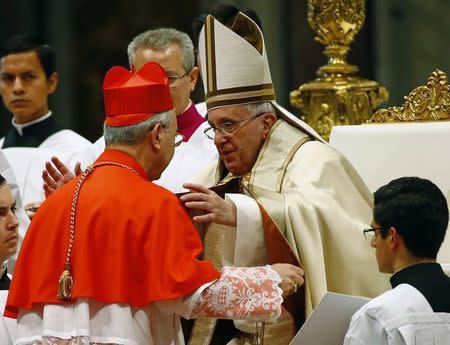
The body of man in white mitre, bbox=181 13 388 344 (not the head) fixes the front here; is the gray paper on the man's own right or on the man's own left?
on the man's own left

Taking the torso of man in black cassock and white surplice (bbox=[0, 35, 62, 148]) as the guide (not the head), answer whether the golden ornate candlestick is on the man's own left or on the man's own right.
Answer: on the man's own left

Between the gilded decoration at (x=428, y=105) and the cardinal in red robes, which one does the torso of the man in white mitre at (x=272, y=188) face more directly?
the cardinal in red robes

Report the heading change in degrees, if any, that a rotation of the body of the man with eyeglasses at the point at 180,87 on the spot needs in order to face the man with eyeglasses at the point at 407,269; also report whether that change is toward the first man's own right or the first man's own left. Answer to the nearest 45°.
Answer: approximately 45° to the first man's own left

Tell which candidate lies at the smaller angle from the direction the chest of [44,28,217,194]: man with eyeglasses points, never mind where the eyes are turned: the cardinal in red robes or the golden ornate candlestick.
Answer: the cardinal in red robes

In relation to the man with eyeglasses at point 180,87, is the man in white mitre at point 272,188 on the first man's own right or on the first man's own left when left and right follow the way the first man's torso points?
on the first man's own left

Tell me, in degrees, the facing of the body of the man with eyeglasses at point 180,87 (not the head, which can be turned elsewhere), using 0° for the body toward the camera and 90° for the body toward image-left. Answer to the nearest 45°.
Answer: approximately 45°

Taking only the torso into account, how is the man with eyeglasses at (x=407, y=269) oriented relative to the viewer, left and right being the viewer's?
facing away from the viewer and to the left of the viewer

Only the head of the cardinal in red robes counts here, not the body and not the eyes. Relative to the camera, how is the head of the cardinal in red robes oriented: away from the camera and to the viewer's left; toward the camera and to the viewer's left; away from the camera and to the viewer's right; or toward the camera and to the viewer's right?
away from the camera and to the viewer's right
